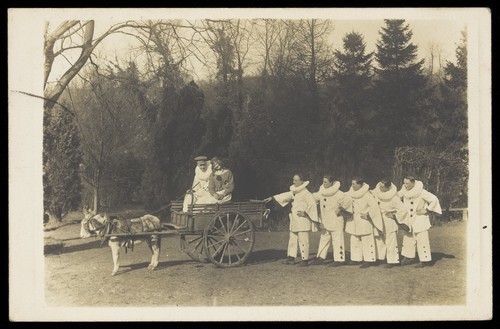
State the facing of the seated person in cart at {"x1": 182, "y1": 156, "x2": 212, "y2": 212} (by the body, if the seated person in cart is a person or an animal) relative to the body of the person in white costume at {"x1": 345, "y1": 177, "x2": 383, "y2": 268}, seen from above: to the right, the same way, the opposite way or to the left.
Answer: the same way

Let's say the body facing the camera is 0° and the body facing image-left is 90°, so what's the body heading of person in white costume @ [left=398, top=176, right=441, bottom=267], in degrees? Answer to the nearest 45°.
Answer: approximately 45°

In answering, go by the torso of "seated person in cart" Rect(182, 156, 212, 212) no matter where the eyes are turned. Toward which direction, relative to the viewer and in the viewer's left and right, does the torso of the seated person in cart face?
facing the viewer and to the left of the viewer

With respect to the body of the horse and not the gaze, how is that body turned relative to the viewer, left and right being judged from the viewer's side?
facing to the left of the viewer

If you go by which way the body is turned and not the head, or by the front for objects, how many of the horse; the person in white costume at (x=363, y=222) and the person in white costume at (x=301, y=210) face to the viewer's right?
0

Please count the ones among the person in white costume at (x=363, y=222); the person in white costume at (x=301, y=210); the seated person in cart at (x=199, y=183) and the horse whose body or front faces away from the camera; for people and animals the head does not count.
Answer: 0

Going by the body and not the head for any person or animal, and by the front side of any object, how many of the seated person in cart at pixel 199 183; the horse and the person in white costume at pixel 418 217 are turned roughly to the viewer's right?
0
